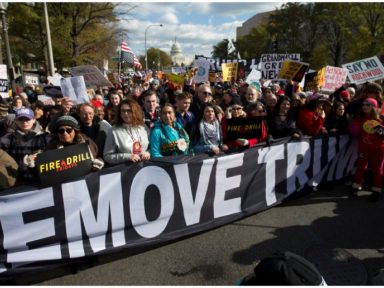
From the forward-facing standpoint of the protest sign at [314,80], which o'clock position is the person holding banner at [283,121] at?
The person holding banner is roughly at 12 o'clock from the protest sign.

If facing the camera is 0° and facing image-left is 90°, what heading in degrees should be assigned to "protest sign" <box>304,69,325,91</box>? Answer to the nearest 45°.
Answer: approximately 0°

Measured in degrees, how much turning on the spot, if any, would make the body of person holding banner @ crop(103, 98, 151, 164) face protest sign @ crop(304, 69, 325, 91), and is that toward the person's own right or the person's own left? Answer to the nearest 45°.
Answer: approximately 90° to the person's own left

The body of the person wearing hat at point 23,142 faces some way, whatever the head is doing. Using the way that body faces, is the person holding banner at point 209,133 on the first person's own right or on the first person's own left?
on the first person's own left
